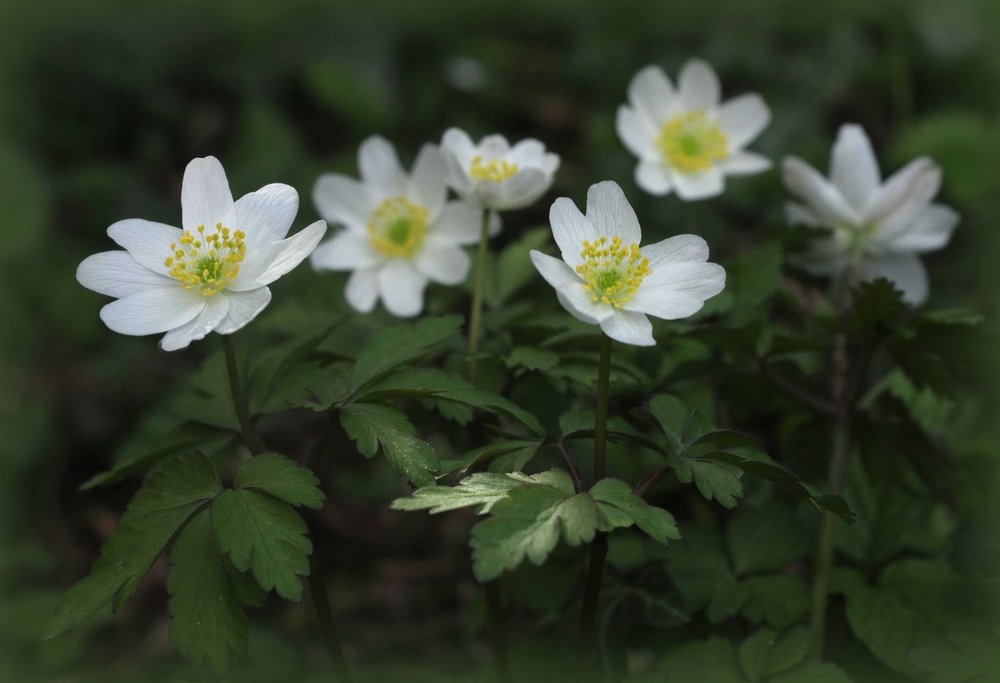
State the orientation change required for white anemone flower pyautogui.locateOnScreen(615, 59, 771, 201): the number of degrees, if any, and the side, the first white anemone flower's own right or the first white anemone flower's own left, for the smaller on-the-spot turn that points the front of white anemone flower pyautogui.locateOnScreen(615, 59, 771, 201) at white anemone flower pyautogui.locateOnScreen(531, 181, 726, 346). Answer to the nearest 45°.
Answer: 0° — it already faces it

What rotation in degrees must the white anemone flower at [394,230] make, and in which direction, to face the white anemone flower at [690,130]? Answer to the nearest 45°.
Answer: approximately 90° to its left

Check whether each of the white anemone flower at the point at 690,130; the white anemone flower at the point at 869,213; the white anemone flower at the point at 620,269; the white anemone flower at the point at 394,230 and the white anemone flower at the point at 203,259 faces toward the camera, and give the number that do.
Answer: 4

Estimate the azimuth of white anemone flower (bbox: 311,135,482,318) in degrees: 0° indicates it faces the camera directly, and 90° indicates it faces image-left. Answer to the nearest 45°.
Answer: approximately 0°

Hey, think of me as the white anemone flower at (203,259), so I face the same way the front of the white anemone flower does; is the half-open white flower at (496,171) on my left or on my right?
on my left

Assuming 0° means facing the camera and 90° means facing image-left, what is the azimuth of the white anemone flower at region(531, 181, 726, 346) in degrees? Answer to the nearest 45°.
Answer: approximately 0°

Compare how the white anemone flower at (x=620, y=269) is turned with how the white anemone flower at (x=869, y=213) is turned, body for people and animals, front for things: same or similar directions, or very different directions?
very different directions

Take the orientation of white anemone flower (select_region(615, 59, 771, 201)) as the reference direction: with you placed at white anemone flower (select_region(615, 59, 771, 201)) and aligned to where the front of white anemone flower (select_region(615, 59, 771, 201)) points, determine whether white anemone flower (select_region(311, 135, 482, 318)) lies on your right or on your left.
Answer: on your right
